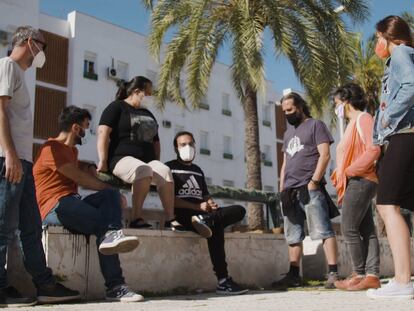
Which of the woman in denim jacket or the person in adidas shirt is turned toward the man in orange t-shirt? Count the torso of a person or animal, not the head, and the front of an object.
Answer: the woman in denim jacket

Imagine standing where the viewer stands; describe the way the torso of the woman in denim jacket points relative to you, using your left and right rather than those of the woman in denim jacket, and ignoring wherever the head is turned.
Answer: facing to the left of the viewer

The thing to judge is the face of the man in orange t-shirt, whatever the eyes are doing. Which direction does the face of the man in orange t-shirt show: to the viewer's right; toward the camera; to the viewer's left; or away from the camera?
to the viewer's right

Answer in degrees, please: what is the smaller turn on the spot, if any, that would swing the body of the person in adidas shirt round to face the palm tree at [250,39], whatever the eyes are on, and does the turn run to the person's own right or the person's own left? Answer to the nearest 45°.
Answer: approximately 135° to the person's own left

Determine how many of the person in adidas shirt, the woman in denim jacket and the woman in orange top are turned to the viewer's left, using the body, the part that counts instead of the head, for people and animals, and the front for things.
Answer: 2

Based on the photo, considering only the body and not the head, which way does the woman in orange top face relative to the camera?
to the viewer's left

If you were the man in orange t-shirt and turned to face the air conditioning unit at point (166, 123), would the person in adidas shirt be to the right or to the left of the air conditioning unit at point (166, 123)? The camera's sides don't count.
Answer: right

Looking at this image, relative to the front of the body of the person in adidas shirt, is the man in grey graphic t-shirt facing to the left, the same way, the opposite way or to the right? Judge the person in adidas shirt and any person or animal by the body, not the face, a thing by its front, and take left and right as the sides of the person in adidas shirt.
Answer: to the right

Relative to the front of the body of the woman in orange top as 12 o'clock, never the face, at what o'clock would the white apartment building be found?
The white apartment building is roughly at 2 o'clock from the woman in orange top.

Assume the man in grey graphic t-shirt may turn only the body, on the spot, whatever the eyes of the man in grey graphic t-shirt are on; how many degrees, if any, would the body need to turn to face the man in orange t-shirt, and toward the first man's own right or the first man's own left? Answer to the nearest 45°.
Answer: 0° — they already face them

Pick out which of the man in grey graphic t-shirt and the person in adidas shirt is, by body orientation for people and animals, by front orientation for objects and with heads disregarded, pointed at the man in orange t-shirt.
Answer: the man in grey graphic t-shirt

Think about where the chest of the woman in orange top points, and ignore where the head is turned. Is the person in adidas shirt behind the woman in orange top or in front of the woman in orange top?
in front

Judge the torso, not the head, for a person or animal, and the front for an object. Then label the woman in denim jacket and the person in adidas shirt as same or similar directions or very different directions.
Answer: very different directions

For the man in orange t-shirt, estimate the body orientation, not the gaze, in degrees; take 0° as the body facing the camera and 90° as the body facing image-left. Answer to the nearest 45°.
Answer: approximately 270°
